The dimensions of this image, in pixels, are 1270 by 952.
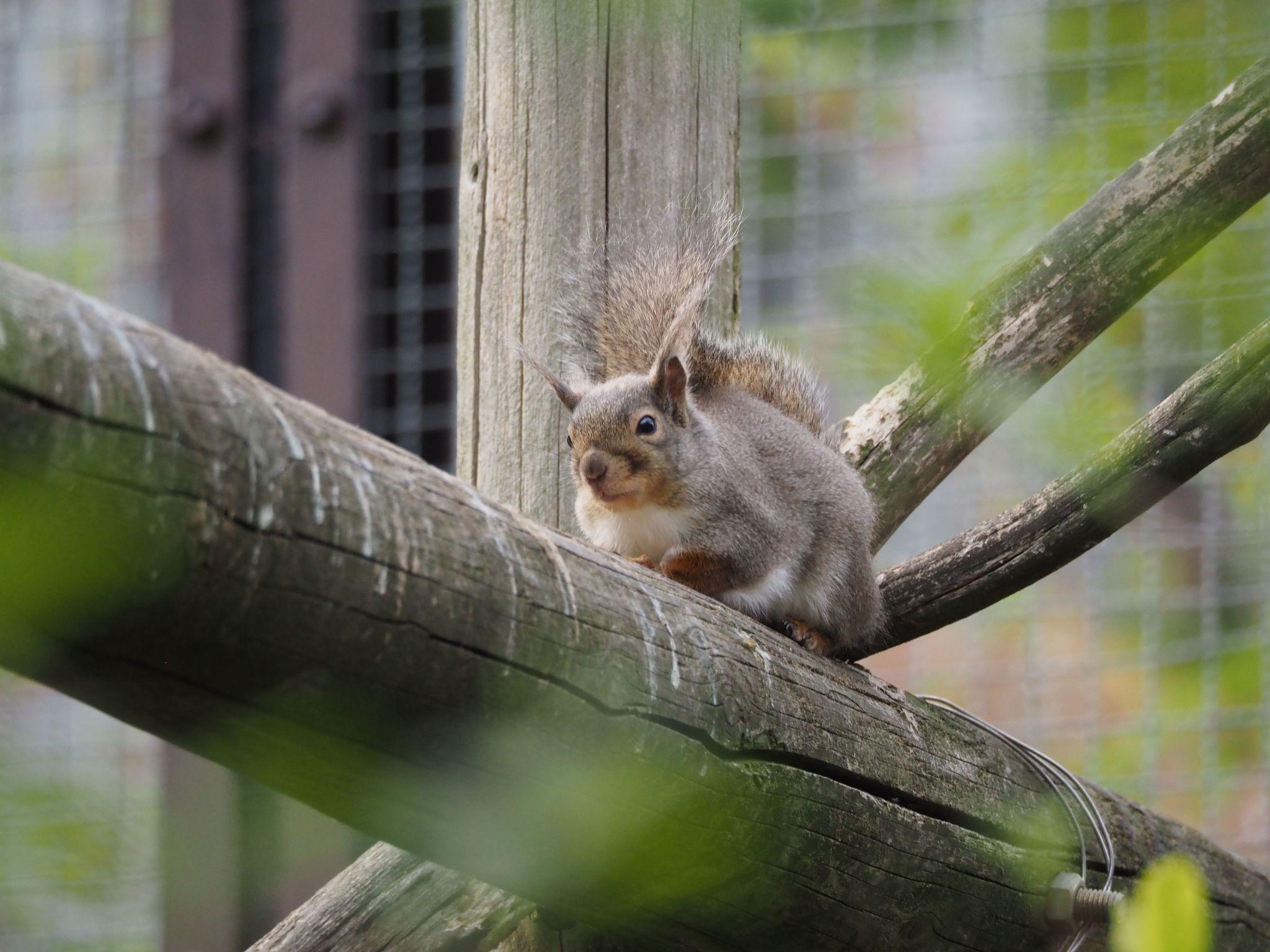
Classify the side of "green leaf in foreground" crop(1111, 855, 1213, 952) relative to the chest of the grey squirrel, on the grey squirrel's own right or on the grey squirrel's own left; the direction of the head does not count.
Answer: on the grey squirrel's own left

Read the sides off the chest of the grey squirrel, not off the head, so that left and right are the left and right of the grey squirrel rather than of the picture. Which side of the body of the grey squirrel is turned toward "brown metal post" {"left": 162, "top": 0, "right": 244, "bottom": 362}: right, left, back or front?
right

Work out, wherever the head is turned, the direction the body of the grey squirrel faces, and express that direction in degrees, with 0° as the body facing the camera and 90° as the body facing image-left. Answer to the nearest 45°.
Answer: approximately 45°
